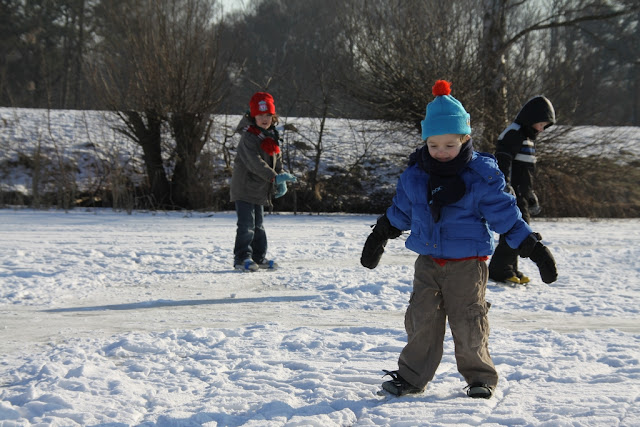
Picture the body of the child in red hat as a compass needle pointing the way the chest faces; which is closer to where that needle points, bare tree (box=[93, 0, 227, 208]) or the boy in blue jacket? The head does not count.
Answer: the boy in blue jacket

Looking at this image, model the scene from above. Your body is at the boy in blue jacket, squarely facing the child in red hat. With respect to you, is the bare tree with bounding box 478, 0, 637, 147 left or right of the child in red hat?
right

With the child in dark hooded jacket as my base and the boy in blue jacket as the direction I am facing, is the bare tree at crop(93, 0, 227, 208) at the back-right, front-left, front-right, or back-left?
back-right

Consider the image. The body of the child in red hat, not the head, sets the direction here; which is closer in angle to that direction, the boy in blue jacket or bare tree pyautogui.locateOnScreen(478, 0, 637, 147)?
the boy in blue jacket

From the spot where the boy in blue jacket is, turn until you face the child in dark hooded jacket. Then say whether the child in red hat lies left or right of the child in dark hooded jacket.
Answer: left

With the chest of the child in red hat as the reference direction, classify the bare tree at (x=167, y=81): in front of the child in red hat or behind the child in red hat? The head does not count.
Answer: behind

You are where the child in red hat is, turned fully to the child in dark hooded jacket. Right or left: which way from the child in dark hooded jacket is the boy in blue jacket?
right

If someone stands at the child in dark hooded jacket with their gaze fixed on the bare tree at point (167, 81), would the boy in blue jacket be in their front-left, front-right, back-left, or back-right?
back-left

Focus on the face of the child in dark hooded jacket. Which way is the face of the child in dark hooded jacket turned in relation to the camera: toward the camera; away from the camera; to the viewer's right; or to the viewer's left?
to the viewer's right

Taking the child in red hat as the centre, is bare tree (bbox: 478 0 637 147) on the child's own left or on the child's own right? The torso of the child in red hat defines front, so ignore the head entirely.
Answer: on the child's own left

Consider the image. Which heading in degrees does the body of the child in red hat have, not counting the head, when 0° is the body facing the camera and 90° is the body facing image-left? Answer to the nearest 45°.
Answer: approximately 315°
